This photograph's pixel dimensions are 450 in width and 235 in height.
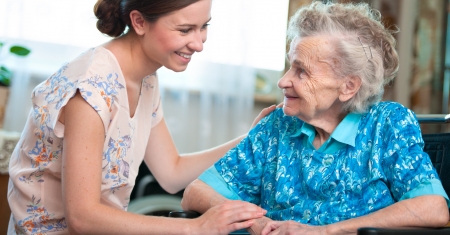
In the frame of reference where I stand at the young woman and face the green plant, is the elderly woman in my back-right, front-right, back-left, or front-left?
back-right

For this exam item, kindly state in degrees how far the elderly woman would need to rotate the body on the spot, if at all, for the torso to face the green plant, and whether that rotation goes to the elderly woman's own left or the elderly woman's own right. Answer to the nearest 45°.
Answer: approximately 90° to the elderly woman's own right

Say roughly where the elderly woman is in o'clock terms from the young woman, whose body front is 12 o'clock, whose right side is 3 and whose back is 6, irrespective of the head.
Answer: The elderly woman is roughly at 11 o'clock from the young woman.

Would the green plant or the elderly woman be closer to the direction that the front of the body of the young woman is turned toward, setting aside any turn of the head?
the elderly woman

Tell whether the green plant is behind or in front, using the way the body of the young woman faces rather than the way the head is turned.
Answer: behind

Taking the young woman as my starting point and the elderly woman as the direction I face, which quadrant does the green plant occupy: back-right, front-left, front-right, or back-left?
back-left

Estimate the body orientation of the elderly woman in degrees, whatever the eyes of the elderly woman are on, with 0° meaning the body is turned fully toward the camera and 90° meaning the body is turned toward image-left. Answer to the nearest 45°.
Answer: approximately 45°

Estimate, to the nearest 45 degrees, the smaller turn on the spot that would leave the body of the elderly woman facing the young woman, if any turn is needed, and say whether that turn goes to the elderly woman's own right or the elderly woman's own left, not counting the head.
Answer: approximately 45° to the elderly woman's own right
